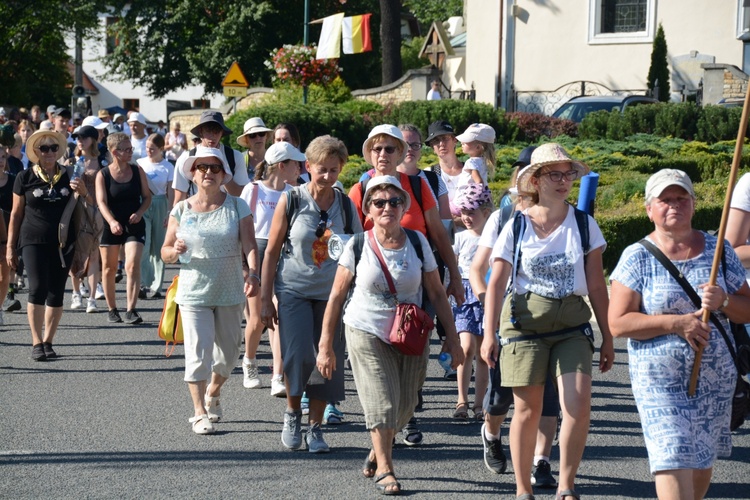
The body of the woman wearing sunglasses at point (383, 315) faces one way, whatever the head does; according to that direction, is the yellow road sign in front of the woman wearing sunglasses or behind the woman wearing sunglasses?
behind

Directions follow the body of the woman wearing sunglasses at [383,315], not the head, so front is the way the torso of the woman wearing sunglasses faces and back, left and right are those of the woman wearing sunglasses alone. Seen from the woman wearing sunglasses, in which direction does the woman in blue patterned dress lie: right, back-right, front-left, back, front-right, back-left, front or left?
front-left

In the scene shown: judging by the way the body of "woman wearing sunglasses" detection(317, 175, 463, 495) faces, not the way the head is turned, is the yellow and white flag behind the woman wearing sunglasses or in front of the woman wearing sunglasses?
behind

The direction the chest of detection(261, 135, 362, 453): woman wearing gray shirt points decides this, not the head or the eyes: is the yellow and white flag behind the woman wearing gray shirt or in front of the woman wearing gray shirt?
behind
